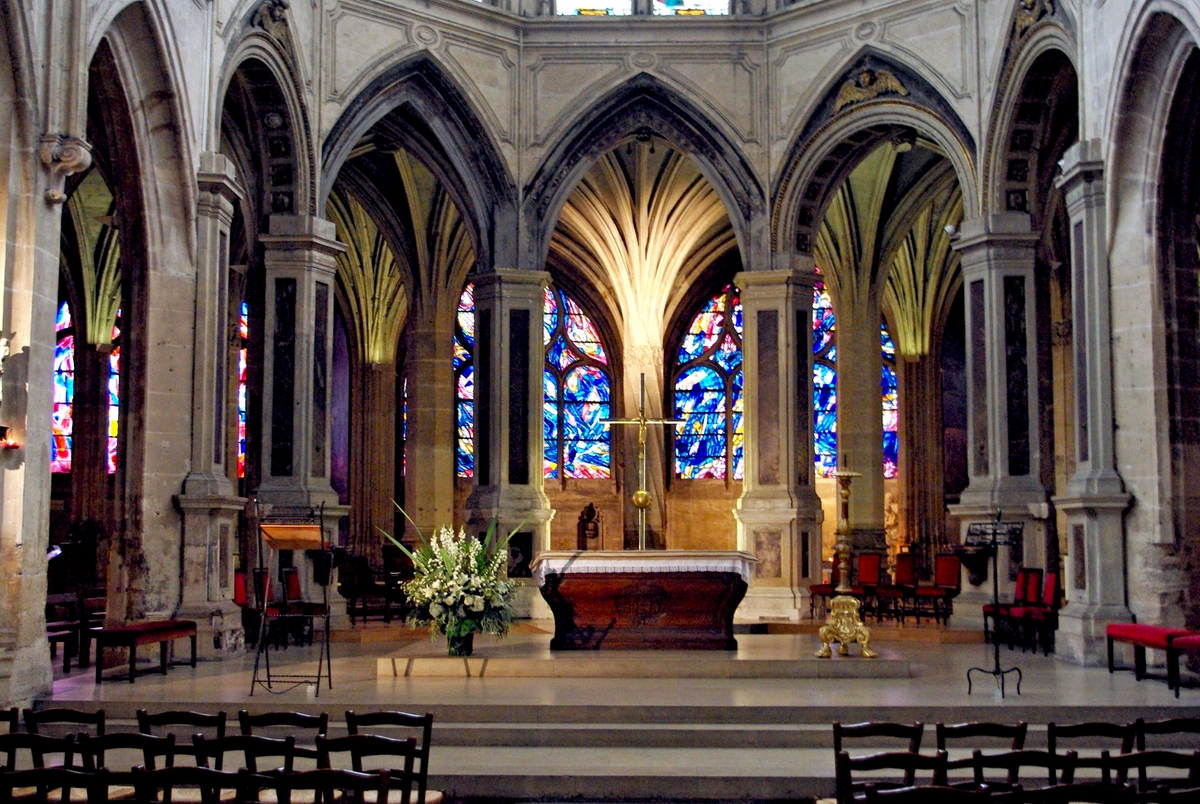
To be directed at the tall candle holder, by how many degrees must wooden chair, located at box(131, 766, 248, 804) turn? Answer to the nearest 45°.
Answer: approximately 45° to its right

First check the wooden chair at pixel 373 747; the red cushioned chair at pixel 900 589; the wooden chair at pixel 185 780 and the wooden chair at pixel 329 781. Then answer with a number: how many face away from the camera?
3

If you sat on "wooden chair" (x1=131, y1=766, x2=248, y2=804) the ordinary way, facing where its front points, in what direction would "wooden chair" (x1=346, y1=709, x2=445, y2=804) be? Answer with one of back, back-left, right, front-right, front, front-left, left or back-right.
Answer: front-right

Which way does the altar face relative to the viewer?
toward the camera

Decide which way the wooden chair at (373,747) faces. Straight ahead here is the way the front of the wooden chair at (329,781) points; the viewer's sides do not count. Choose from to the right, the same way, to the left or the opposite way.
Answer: the same way

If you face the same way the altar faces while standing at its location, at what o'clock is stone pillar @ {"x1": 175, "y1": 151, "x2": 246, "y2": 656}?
The stone pillar is roughly at 3 o'clock from the altar.

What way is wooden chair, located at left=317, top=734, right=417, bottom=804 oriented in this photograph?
away from the camera

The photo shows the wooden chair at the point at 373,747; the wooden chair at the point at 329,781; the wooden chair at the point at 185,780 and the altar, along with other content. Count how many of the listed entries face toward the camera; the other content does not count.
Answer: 1

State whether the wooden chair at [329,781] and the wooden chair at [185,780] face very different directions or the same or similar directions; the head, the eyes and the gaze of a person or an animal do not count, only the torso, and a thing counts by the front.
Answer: same or similar directions

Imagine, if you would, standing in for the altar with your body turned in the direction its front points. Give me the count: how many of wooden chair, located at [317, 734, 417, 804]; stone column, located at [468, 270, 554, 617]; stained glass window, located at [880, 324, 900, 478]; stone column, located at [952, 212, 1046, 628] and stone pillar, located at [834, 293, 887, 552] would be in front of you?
1

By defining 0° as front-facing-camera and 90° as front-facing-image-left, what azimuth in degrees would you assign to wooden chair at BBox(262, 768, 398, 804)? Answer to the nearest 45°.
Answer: approximately 180°

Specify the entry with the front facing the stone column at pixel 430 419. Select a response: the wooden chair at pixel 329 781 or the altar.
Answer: the wooden chair

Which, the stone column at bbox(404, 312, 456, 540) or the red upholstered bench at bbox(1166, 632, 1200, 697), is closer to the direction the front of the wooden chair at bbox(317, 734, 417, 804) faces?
the stone column

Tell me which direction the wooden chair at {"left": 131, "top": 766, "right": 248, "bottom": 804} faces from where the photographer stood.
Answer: facing away from the viewer

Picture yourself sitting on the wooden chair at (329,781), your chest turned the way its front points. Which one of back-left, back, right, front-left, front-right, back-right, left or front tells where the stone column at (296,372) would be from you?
front

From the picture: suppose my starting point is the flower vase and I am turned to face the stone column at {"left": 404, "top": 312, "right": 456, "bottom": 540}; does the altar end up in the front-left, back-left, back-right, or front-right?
front-right
